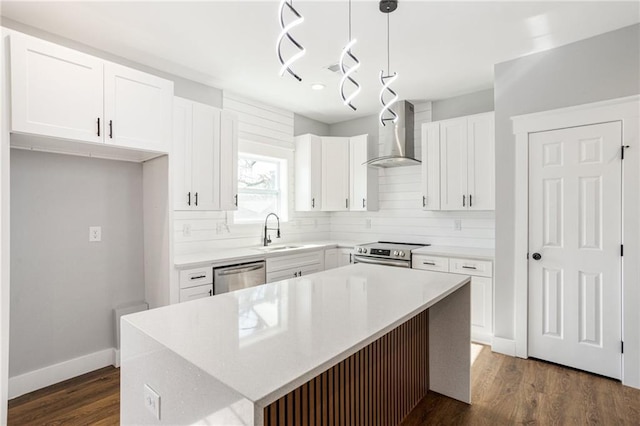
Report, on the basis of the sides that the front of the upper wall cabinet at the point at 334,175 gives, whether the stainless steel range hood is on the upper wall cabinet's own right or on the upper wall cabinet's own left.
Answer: on the upper wall cabinet's own left

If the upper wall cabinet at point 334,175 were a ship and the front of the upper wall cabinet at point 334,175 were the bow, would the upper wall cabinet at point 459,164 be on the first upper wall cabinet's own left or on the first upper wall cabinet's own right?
on the first upper wall cabinet's own left

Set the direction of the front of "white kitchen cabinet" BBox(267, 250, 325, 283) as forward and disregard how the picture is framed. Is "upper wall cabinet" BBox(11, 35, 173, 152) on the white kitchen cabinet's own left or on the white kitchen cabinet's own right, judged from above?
on the white kitchen cabinet's own right

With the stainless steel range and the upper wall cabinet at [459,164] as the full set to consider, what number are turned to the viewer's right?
0

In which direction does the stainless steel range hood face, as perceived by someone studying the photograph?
facing the viewer and to the left of the viewer

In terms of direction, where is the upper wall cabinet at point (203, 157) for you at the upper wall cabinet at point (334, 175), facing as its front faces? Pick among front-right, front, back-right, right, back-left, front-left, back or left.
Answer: front-right

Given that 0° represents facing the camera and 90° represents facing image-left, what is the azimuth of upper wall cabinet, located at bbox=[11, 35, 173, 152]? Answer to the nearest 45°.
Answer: approximately 315°

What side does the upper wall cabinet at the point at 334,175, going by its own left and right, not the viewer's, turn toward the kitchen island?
front

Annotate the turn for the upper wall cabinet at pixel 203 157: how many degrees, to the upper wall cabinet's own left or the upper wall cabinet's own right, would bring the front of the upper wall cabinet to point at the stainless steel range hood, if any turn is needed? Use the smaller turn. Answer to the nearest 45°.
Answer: approximately 45° to the upper wall cabinet's own left

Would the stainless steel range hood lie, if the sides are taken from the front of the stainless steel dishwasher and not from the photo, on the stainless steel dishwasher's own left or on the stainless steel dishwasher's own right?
on the stainless steel dishwasher's own left

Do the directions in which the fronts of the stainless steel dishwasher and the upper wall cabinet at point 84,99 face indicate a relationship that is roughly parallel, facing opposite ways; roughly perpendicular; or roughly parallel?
roughly parallel

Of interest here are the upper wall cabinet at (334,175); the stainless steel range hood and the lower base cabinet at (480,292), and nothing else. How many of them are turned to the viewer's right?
0

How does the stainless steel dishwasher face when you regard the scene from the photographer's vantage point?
facing the viewer and to the right of the viewer

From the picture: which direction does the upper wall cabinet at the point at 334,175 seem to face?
toward the camera
